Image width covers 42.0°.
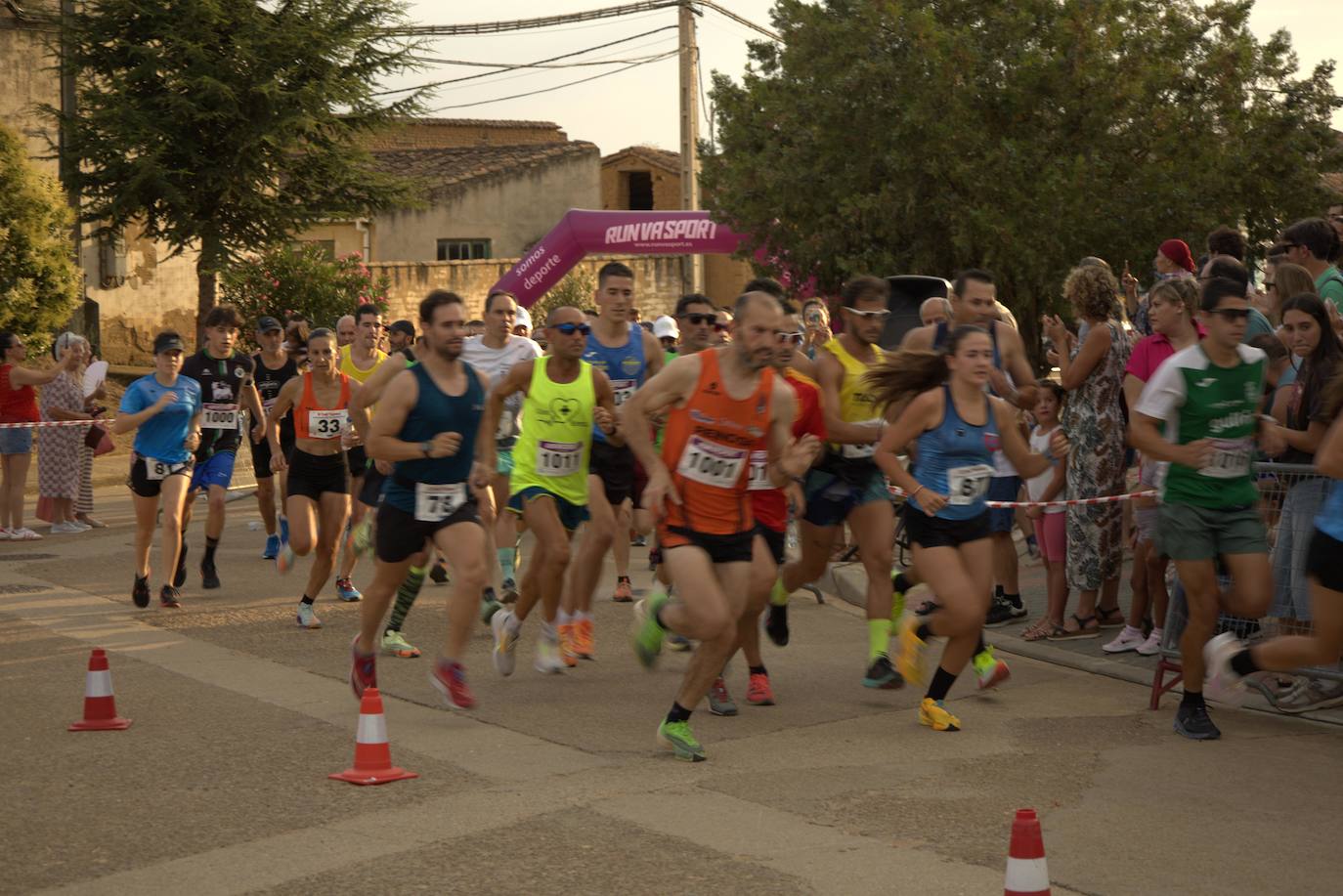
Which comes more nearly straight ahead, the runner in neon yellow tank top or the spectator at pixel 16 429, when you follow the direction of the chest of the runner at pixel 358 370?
the runner in neon yellow tank top

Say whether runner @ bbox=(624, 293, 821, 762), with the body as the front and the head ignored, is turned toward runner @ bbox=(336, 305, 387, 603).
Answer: no

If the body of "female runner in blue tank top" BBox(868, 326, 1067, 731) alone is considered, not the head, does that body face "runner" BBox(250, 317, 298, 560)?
no

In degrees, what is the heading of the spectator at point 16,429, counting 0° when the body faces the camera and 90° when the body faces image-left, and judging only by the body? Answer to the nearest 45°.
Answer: approximately 270°

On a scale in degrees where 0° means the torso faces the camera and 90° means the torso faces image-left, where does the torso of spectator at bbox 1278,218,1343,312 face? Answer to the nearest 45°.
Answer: approximately 90°

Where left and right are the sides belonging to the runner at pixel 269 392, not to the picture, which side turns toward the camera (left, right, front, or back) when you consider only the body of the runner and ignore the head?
front

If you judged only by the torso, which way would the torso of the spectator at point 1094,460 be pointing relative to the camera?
to the viewer's left

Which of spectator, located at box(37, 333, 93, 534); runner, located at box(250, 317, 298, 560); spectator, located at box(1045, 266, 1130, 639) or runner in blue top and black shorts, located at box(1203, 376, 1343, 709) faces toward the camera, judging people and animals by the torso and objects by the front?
the runner, located at box(250, 317, 298, 560)

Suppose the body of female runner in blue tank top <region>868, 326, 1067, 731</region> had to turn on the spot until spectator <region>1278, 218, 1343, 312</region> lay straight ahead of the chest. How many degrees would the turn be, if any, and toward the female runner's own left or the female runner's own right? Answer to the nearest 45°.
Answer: approximately 90° to the female runner's own left

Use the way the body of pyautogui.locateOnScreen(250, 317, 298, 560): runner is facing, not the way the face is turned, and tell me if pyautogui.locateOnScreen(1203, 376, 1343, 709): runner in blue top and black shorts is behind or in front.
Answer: in front

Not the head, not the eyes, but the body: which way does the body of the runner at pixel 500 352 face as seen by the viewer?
toward the camera

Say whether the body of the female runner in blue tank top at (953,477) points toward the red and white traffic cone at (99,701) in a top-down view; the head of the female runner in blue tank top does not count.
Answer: no

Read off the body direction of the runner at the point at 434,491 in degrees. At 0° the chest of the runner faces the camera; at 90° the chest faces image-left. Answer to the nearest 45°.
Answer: approximately 315°

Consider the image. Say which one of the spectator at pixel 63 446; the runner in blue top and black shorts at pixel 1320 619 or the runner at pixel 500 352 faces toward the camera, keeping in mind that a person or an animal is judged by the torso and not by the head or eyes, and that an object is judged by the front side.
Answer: the runner at pixel 500 352

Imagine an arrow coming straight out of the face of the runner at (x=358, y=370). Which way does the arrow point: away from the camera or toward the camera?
toward the camera

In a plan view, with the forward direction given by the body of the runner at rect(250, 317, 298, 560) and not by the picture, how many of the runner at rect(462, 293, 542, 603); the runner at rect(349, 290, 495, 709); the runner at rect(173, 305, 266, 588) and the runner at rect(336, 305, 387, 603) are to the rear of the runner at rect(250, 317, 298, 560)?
0

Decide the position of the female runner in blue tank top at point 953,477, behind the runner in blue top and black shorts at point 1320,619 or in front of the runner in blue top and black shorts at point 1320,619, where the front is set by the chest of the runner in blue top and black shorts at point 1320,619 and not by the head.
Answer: behind
